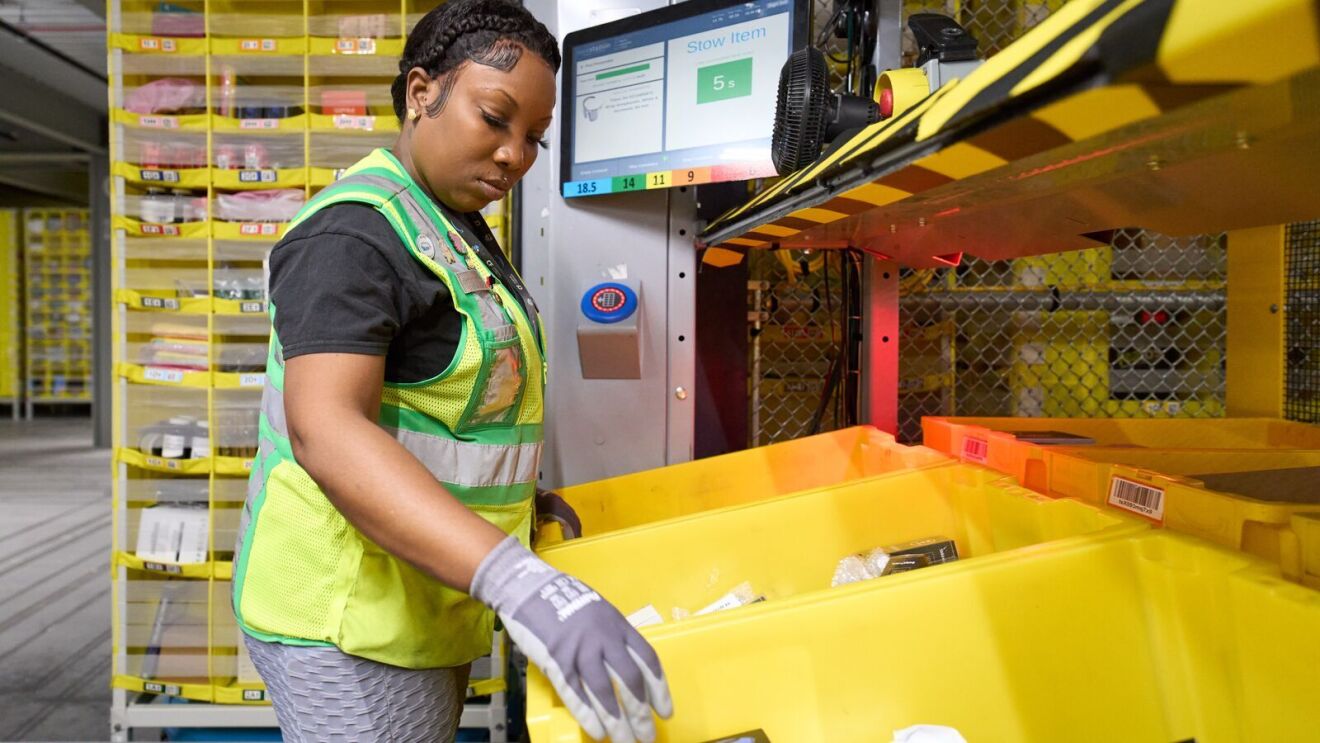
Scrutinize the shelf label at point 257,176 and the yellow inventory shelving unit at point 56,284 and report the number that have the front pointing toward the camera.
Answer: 2

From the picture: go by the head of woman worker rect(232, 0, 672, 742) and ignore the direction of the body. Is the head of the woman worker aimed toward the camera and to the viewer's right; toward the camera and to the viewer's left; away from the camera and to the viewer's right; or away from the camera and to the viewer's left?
toward the camera and to the viewer's right

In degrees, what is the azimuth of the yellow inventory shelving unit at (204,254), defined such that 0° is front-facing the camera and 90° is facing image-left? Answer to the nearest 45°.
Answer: approximately 0°

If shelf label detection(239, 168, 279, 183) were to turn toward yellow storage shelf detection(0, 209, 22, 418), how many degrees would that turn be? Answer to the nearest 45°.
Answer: approximately 180°

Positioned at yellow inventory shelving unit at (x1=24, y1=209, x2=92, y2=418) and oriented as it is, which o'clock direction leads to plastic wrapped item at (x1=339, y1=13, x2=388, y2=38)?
The plastic wrapped item is roughly at 12 o'clock from the yellow inventory shelving unit.

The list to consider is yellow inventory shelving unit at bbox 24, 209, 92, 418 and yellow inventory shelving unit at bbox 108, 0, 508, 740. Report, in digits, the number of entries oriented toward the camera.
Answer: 2

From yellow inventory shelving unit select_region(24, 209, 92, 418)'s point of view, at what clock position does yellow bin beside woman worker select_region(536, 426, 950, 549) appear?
The yellow bin beside woman worker is roughly at 12 o'clock from the yellow inventory shelving unit.
